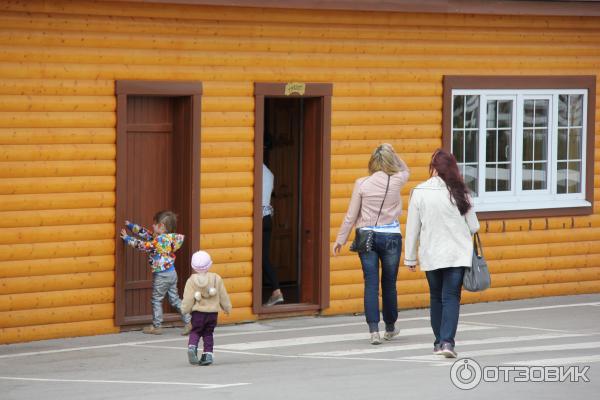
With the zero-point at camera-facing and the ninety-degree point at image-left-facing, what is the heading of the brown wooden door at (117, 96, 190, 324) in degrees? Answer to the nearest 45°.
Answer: approximately 0°

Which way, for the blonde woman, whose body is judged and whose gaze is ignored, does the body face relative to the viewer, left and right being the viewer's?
facing away from the viewer

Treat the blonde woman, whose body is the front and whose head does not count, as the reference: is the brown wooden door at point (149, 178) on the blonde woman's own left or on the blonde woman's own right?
on the blonde woman's own left

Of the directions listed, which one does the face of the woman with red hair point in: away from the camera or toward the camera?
away from the camera

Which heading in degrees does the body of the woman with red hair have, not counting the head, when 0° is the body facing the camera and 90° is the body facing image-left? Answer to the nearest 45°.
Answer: approximately 180°

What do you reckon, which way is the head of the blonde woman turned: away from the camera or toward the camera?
away from the camera

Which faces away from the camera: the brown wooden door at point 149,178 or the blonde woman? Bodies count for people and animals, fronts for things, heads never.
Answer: the blonde woman
